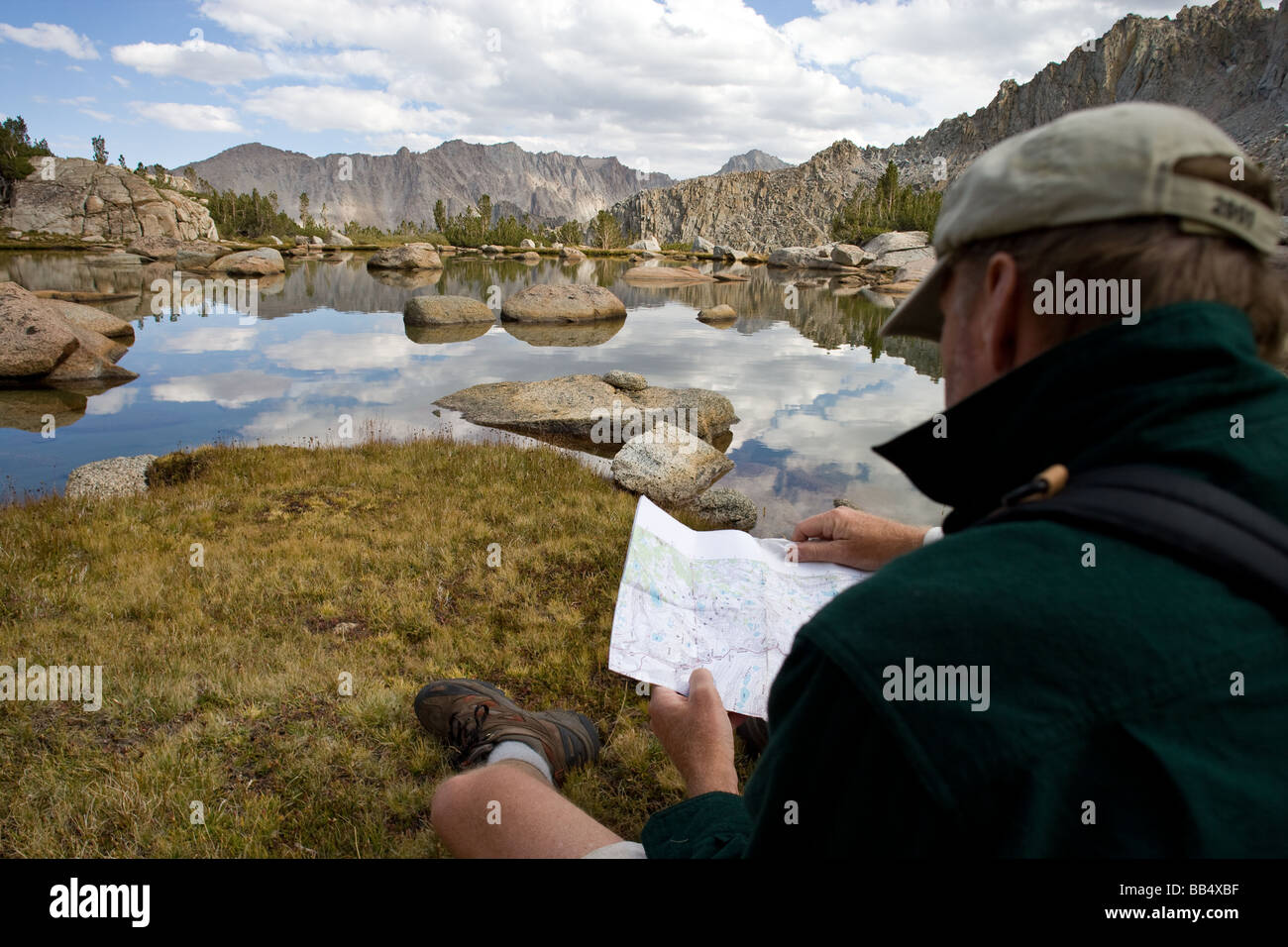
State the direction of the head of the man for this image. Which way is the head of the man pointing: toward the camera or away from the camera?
away from the camera

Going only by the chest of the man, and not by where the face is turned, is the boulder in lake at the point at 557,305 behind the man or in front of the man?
in front

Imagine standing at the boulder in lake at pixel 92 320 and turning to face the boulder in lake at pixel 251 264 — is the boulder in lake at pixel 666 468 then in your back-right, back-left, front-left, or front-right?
back-right

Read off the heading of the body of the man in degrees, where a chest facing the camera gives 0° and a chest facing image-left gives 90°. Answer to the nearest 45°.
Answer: approximately 135°

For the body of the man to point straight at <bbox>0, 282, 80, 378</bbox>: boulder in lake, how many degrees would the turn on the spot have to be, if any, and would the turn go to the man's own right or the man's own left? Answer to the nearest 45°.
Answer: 0° — they already face it

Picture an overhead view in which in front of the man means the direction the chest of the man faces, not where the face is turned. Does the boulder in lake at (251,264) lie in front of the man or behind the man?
in front

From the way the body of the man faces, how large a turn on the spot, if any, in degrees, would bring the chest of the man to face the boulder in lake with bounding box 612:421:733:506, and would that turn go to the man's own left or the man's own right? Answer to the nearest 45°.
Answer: approximately 45° to the man's own right
